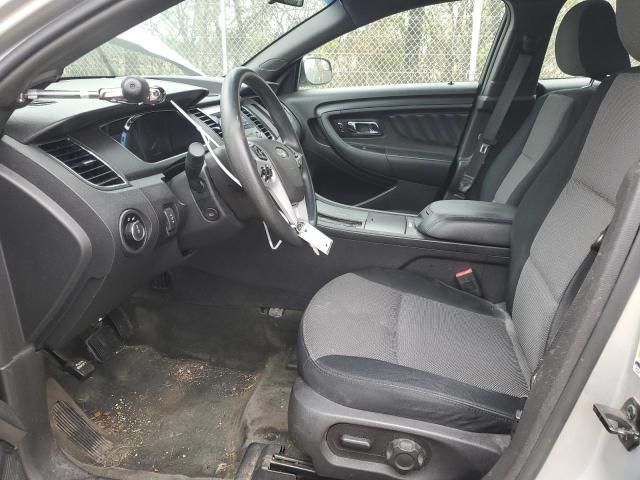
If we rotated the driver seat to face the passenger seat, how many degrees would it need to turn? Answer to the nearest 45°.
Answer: approximately 90° to its right

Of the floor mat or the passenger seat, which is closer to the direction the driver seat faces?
the floor mat

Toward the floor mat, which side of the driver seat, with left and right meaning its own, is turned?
front

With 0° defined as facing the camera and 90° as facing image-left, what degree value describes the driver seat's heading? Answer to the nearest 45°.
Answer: approximately 90°

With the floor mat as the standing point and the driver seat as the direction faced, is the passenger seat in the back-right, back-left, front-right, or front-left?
front-left

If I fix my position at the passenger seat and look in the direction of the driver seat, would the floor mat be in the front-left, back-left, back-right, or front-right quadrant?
front-right

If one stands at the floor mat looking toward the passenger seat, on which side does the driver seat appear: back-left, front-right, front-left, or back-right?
front-right
